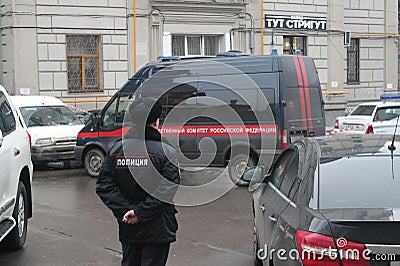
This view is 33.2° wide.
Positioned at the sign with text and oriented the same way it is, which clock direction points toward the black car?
The black car is roughly at 12 o'clock from the sign with text.

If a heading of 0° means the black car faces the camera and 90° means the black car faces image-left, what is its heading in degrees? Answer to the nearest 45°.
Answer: approximately 135°

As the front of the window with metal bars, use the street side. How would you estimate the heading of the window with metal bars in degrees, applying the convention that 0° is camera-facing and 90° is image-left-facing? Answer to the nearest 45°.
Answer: approximately 0°

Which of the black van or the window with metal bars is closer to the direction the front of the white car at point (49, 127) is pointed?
the black van

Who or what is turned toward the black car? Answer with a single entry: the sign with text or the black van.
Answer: the sign with text

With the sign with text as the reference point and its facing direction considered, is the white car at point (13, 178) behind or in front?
in front

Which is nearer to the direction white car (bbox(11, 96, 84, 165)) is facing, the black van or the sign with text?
the black van

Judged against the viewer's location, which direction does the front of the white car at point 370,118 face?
facing away from the viewer and to the right of the viewer

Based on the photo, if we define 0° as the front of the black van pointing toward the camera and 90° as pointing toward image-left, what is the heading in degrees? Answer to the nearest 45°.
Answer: approximately 135°

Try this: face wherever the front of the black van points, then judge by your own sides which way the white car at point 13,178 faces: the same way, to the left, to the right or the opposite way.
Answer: to the left
